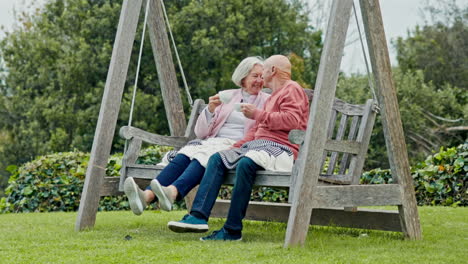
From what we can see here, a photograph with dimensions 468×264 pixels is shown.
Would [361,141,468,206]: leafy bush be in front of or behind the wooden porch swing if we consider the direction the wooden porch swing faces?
behind

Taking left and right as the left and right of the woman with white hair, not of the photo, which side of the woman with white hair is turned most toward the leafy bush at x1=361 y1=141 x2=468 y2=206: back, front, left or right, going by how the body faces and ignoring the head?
back

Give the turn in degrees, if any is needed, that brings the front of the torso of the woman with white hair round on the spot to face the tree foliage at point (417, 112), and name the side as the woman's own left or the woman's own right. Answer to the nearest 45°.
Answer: approximately 180°

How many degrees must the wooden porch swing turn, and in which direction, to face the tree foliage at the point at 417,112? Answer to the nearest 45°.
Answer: approximately 135° to its right

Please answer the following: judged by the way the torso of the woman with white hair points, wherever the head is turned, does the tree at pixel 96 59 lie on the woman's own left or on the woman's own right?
on the woman's own right

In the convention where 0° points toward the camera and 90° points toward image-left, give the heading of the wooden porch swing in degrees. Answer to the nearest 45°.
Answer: approximately 45°

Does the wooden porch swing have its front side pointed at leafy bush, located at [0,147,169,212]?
no

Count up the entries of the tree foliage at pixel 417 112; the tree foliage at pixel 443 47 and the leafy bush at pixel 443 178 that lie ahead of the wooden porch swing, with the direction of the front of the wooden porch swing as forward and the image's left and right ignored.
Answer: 0

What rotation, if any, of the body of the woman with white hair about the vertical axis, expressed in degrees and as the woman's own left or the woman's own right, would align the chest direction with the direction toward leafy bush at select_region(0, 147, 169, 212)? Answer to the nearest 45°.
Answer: approximately 90° to the woman's own right

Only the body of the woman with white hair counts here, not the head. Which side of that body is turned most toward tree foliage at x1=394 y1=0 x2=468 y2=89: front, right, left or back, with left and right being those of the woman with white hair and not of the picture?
back

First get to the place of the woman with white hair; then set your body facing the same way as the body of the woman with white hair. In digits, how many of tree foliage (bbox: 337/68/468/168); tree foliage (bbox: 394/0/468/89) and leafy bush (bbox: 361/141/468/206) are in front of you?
0

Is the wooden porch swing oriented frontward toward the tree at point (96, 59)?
no

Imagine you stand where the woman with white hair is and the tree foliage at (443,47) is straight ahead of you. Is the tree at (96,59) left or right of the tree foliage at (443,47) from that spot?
left
